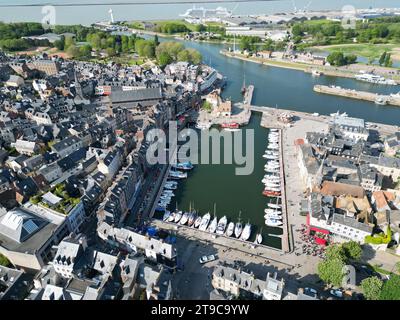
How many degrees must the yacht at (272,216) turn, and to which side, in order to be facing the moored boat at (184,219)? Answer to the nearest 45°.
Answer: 0° — it already faces it

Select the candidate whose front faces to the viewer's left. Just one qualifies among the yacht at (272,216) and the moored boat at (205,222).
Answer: the yacht

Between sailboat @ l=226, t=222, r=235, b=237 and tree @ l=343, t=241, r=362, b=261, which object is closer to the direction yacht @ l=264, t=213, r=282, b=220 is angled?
the sailboat

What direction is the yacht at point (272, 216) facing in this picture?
to the viewer's left

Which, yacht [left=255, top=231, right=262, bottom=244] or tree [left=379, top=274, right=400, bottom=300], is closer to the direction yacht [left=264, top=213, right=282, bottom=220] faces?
the yacht

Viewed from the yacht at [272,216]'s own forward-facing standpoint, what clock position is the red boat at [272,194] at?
The red boat is roughly at 3 o'clock from the yacht.

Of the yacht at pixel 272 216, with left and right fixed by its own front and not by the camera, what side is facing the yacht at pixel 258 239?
left

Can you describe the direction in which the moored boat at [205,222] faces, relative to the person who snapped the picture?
facing away from the viewer and to the right of the viewer

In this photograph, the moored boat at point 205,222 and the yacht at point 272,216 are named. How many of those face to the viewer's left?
1
